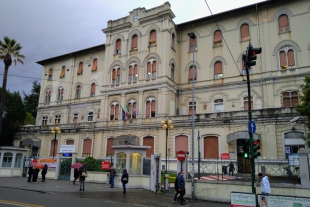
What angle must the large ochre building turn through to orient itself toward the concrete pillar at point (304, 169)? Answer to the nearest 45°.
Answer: approximately 45° to its left

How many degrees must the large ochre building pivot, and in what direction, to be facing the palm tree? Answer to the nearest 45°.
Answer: approximately 45° to its right

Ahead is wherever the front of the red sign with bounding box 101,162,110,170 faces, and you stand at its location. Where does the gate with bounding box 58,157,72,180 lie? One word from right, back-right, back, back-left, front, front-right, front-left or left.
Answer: back-right

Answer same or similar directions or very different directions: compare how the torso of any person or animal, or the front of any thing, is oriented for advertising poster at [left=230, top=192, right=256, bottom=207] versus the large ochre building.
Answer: same or similar directions

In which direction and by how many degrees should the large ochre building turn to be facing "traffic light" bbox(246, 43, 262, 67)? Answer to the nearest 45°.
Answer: approximately 45° to its left

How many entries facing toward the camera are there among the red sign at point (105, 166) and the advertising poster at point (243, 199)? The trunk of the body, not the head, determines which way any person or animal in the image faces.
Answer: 2

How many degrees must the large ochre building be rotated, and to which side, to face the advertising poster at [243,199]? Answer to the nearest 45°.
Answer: approximately 45° to its left

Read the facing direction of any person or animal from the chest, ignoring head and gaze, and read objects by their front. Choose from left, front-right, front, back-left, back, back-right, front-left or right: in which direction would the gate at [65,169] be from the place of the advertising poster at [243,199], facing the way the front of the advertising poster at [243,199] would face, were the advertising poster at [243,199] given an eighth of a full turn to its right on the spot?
right

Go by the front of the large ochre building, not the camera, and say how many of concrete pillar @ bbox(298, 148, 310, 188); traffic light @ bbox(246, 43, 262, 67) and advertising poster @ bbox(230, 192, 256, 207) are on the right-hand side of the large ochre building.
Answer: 0

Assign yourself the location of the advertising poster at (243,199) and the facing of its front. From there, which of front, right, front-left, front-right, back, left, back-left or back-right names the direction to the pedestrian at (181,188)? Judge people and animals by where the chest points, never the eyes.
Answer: back-right

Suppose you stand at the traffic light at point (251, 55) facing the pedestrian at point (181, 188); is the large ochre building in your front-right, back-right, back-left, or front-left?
front-right

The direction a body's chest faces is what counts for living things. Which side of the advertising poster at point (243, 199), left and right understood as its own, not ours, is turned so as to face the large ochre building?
back

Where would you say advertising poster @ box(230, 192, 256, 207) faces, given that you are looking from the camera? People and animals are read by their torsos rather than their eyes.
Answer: facing the viewer

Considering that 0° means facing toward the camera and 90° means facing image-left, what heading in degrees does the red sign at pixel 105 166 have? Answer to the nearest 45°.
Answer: approximately 0°

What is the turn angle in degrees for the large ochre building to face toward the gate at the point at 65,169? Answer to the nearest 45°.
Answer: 0° — it already faces it

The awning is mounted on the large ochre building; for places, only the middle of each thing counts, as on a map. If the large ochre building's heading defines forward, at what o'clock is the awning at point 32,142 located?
The awning is roughly at 2 o'clock from the large ochre building.
